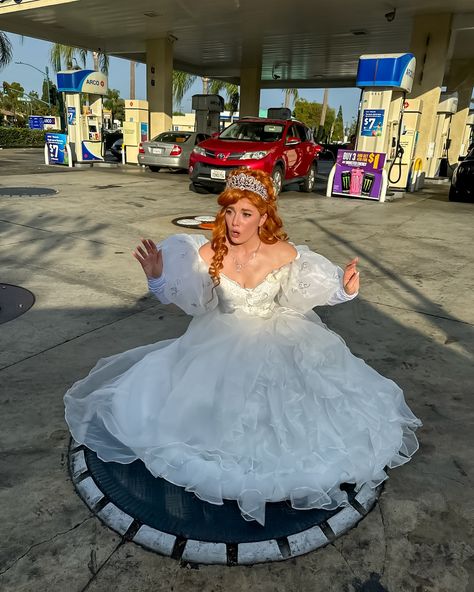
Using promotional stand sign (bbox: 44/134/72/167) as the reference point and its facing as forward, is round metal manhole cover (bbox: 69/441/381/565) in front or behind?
in front

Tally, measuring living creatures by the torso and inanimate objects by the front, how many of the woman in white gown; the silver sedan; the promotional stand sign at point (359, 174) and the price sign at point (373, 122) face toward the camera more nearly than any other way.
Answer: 3

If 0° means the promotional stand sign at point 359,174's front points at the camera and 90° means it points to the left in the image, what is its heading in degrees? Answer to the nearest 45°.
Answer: approximately 0°

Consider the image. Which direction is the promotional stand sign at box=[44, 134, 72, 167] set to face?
toward the camera

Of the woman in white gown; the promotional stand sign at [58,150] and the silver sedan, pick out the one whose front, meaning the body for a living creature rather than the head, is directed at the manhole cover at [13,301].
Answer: the promotional stand sign

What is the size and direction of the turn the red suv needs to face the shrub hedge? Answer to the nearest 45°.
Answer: approximately 90° to its right

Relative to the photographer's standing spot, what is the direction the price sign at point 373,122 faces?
facing the viewer

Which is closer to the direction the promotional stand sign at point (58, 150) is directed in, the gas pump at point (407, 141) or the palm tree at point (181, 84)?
the gas pump

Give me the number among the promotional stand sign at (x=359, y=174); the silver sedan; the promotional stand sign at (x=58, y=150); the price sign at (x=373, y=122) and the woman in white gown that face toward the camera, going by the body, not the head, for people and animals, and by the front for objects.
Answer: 4

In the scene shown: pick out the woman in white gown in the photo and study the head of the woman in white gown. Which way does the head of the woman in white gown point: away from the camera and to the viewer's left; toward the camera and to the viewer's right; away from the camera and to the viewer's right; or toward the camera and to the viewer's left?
toward the camera and to the viewer's left

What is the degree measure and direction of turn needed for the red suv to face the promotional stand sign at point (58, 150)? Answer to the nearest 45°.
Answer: approximately 90° to its right

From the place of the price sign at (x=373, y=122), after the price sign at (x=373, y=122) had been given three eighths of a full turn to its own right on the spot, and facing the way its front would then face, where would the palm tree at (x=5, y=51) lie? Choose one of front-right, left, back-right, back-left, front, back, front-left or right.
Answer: front

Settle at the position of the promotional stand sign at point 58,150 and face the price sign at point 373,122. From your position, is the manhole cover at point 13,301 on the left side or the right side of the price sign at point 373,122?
right

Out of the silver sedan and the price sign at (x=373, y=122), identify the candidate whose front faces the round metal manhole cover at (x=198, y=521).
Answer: the price sign
